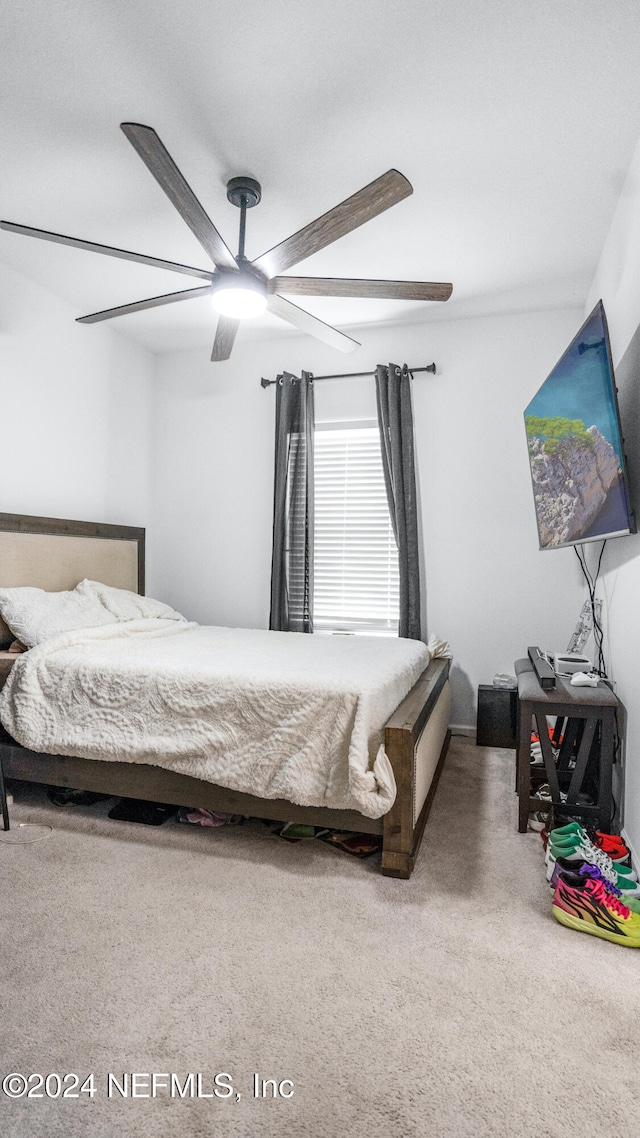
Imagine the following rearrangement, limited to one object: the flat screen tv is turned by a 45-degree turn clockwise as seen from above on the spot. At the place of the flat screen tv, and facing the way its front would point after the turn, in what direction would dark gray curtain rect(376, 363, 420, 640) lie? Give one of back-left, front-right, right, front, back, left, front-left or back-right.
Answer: front-right

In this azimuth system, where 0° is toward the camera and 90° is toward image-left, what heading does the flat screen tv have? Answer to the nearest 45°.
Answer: approximately 45°

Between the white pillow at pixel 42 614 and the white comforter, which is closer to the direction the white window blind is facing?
the white comforter

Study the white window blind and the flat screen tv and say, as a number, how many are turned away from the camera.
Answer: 0

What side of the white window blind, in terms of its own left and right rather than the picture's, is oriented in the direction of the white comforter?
front

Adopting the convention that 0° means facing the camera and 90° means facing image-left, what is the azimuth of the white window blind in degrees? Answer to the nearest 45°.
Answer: approximately 0°

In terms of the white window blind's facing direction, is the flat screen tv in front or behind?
in front
